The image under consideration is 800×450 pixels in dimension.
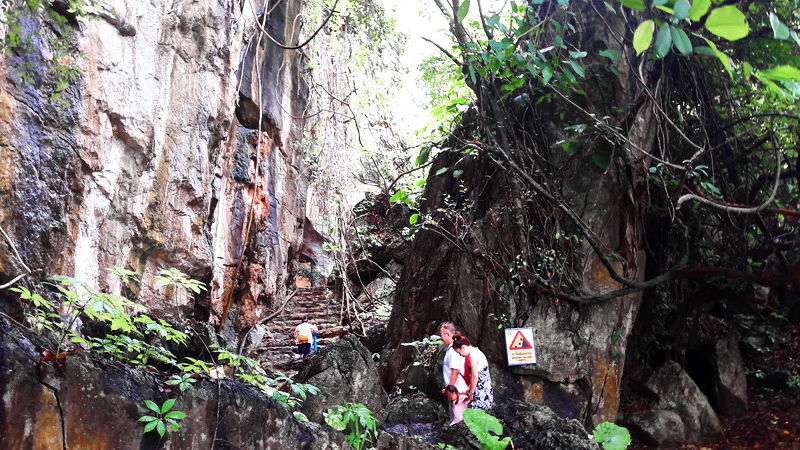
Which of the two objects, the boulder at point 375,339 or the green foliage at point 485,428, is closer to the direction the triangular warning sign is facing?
the green foliage

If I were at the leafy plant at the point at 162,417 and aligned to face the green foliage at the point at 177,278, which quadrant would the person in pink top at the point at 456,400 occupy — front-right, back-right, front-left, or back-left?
front-right

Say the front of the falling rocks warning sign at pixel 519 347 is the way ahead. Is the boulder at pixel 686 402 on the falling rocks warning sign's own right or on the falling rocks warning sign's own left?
on the falling rocks warning sign's own left

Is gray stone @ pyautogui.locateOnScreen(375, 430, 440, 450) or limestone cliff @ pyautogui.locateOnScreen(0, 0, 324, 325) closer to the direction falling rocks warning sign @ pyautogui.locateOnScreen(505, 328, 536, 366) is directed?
the gray stone

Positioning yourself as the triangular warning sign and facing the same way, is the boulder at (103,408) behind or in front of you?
in front

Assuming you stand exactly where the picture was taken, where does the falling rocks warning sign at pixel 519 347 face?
facing the viewer

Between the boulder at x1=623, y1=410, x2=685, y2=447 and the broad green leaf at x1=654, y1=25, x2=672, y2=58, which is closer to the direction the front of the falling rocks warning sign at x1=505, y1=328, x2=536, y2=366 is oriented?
the broad green leaf

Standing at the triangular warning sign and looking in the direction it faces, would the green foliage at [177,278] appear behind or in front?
in front

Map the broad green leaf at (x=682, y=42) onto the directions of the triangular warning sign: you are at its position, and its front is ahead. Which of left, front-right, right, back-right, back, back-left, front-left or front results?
front
